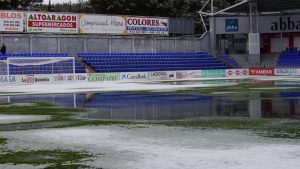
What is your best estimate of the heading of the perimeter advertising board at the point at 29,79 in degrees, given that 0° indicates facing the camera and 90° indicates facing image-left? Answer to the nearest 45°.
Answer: approximately 0°

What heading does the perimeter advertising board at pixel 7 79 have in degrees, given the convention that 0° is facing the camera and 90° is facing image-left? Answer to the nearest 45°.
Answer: approximately 0°

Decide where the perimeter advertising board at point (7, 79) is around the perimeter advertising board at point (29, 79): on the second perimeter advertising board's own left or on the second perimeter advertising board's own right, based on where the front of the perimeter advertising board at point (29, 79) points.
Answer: on the second perimeter advertising board's own right

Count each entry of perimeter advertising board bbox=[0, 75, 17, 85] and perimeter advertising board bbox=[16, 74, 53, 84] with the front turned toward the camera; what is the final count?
2

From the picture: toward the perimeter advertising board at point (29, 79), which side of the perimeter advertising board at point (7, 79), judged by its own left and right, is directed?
left
